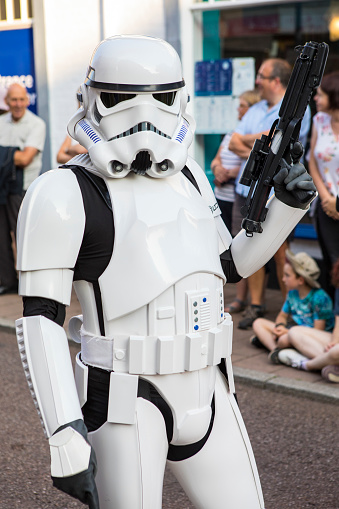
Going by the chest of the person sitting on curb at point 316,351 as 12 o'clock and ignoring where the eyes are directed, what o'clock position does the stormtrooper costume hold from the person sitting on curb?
The stormtrooper costume is roughly at 11 o'clock from the person sitting on curb.

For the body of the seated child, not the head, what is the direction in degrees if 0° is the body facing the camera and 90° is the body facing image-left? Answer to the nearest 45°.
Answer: approximately 45°

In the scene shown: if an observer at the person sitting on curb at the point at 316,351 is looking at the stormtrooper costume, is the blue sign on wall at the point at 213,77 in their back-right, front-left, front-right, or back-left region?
back-right

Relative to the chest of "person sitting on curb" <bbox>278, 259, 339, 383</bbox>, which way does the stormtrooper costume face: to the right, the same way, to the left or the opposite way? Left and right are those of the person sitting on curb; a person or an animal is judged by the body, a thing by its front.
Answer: to the left

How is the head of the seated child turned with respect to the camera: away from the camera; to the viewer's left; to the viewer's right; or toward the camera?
to the viewer's left

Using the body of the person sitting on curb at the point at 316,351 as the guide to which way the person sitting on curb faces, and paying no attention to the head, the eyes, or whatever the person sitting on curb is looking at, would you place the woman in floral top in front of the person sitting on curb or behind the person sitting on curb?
behind

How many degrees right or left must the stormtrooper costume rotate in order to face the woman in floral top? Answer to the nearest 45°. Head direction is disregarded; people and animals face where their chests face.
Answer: approximately 135° to its left

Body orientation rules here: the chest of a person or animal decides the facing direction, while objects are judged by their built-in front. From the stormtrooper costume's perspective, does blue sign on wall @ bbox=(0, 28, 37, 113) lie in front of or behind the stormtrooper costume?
behind

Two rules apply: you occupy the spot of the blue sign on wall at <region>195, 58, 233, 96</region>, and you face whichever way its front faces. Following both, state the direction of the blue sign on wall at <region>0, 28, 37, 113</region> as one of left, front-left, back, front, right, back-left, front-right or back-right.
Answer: back-right

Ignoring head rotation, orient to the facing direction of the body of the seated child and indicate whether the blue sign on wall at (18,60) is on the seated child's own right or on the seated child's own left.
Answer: on the seated child's own right
